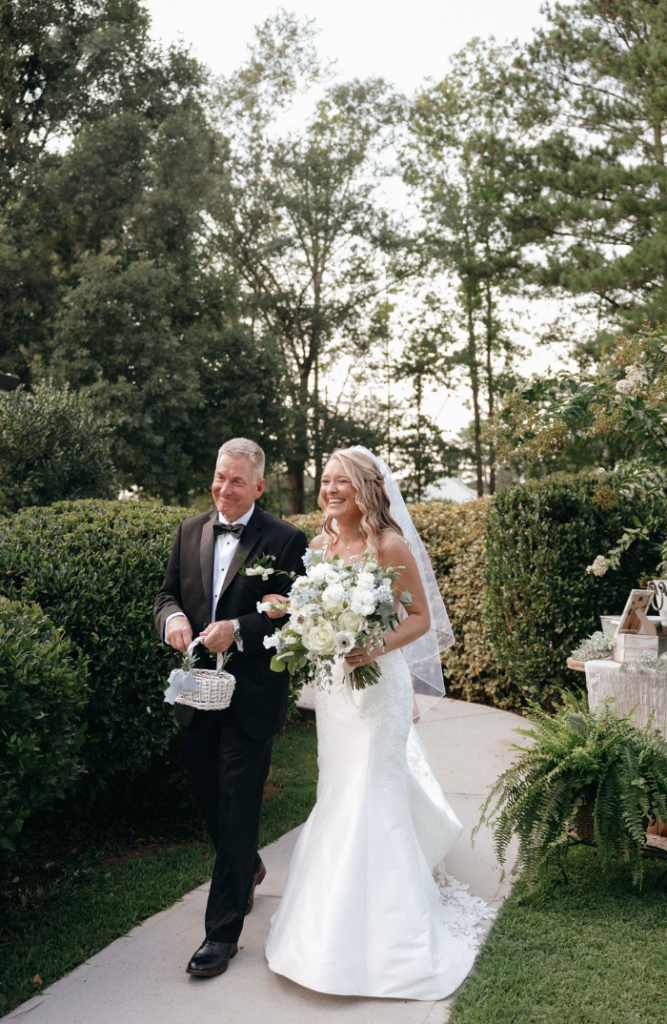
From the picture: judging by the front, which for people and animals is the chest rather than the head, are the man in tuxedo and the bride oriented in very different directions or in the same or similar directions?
same or similar directions

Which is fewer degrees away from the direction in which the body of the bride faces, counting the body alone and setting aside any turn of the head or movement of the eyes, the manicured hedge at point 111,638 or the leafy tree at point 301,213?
the manicured hedge

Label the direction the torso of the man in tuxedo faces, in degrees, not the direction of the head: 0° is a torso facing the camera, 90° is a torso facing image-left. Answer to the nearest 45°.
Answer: approximately 45°

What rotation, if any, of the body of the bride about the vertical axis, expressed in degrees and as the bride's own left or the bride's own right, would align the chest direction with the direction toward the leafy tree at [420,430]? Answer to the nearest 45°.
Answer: approximately 135° to the bride's own right

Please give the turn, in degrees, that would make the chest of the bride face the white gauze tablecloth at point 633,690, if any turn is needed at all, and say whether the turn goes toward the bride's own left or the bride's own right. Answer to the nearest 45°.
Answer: approximately 180°

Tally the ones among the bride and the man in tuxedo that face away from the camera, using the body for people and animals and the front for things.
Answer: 0

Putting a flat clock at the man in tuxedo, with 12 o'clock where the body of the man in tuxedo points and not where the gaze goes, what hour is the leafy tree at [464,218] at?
The leafy tree is roughly at 5 o'clock from the man in tuxedo.

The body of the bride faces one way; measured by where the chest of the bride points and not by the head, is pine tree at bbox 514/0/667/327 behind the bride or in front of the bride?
behind

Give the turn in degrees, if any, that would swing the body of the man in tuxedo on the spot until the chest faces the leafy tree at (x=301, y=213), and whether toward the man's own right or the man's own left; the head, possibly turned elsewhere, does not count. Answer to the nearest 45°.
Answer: approximately 135° to the man's own right

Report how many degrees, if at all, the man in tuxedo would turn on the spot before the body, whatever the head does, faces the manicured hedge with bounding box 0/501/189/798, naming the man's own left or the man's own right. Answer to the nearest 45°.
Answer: approximately 90° to the man's own right

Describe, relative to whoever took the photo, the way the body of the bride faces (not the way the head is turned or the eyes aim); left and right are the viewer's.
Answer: facing the viewer and to the left of the viewer

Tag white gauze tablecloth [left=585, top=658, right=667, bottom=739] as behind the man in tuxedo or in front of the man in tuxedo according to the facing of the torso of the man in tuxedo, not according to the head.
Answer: behind

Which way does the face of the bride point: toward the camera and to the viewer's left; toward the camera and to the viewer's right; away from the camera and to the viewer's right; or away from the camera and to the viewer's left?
toward the camera and to the viewer's left

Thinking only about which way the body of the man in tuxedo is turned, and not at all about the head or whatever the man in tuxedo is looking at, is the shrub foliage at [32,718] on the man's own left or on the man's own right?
on the man's own right

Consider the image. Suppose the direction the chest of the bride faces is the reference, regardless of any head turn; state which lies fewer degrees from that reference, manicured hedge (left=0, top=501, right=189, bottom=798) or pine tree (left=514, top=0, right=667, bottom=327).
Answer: the manicured hedge

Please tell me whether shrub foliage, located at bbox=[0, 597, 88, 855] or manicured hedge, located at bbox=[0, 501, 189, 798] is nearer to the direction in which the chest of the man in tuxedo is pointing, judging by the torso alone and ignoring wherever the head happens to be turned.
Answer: the shrub foliage
